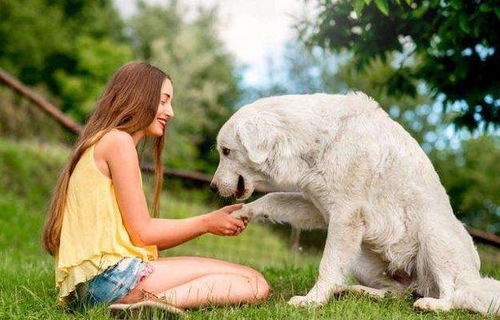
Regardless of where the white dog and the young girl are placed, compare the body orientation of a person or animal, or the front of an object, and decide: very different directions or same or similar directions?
very different directions

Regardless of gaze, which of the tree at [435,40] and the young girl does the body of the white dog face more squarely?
the young girl

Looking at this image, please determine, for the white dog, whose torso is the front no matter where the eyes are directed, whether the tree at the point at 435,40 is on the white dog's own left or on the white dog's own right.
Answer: on the white dog's own right

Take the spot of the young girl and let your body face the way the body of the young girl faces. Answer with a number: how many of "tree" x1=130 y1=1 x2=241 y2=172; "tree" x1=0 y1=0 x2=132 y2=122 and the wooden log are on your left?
3

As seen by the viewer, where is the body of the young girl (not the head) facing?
to the viewer's right

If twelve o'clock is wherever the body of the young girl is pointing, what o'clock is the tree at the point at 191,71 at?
The tree is roughly at 9 o'clock from the young girl.

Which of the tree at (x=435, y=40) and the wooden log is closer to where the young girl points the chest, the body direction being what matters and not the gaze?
the tree

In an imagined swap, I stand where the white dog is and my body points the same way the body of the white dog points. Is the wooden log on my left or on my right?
on my right

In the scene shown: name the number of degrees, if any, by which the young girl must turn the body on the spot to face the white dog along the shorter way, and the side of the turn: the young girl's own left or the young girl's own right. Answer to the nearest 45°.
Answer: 0° — they already face it

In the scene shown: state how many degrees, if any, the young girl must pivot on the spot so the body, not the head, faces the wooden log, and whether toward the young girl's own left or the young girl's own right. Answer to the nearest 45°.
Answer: approximately 90° to the young girl's own left

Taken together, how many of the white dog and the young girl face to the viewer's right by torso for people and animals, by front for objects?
1

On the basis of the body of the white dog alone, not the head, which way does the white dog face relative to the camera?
to the viewer's left
